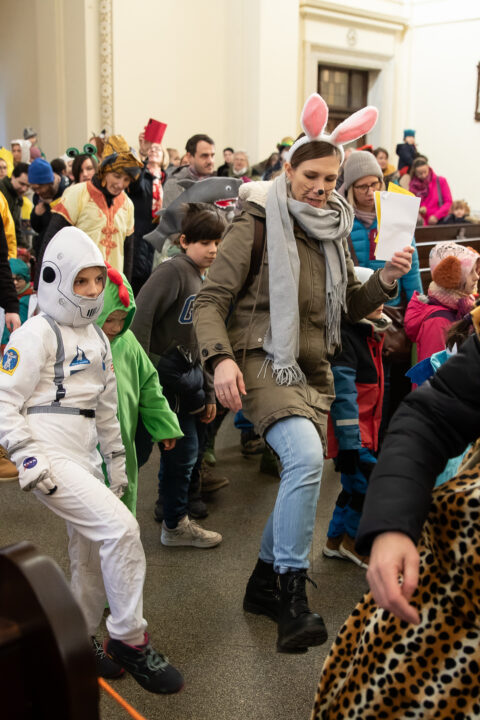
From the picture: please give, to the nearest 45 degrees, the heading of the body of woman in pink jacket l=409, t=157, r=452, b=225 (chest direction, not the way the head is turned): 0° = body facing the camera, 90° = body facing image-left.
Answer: approximately 45°

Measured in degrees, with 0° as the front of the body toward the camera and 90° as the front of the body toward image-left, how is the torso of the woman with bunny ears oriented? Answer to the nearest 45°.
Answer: approximately 315°

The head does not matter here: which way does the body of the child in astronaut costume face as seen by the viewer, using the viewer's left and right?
facing the viewer and to the right of the viewer

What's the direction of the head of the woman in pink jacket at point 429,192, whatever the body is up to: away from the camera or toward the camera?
toward the camera

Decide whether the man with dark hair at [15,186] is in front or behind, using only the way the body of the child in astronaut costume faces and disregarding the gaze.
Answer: behind

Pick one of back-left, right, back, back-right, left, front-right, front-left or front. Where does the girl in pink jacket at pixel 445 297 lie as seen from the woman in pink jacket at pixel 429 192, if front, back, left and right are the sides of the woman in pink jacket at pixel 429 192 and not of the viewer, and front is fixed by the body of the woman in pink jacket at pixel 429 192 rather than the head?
front-left
